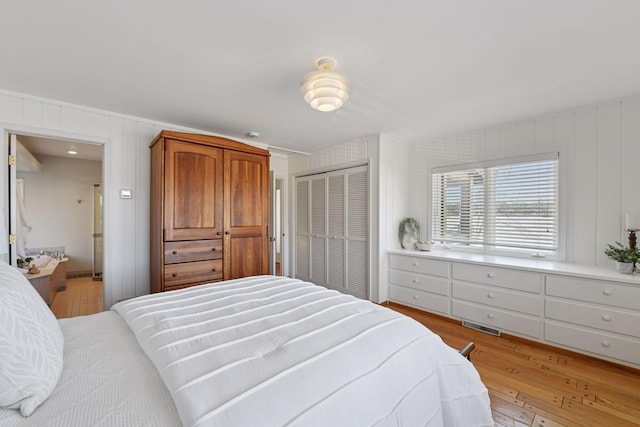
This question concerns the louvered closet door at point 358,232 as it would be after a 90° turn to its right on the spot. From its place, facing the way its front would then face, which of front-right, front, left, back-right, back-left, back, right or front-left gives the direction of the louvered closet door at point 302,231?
front

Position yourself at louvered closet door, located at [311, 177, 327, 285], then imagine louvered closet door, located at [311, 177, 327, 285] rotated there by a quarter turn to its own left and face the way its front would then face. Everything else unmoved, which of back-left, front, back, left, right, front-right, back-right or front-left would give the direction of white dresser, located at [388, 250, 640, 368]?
front

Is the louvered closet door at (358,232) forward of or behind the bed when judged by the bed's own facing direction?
forward

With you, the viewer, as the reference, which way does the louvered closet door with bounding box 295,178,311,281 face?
facing the viewer and to the left of the viewer

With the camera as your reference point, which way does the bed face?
facing away from the viewer and to the right of the viewer

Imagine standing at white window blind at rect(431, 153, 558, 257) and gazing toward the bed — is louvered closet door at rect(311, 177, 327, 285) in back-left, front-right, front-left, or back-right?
front-right

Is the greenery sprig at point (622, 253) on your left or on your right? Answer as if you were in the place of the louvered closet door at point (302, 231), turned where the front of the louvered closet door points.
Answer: on your left

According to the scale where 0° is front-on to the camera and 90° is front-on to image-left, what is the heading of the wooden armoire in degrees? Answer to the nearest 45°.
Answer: approximately 315°

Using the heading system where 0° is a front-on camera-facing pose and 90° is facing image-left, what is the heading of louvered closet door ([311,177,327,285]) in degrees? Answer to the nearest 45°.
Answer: approximately 45°
